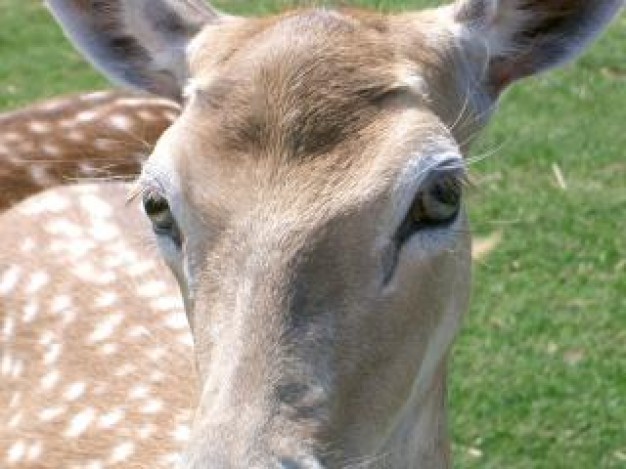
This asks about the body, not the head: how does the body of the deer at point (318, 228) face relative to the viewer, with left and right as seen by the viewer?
facing the viewer

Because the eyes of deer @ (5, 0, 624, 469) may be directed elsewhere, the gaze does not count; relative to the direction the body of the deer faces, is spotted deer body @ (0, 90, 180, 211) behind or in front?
behind
